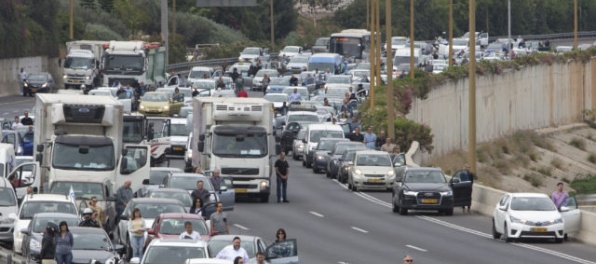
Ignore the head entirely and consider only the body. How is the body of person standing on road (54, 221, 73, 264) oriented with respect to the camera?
toward the camera

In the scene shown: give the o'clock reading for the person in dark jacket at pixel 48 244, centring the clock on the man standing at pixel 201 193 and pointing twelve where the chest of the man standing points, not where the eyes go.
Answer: The person in dark jacket is roughly at 1 o'clock from the man standing.

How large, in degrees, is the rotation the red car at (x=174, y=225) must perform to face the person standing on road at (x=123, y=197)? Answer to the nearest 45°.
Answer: approximately 180°

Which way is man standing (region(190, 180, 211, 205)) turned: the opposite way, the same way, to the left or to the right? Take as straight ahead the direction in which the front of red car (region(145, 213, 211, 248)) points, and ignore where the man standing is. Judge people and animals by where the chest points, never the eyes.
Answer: the same way

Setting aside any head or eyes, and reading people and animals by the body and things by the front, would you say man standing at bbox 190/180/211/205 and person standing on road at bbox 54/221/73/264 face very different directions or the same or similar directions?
same or similar directions

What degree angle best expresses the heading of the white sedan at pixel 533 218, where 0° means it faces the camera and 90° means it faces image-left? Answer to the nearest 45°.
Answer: approximately 0°

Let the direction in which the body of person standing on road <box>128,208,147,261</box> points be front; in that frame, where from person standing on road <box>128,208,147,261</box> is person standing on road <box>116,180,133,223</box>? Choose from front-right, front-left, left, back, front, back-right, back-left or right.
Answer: back

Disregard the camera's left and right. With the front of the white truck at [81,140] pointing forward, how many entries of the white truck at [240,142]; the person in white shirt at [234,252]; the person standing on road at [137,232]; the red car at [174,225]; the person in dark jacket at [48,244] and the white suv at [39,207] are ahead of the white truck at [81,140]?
5

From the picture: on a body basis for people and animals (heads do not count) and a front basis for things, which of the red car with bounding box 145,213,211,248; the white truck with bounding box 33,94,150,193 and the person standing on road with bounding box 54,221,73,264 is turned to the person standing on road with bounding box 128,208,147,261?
the white truck

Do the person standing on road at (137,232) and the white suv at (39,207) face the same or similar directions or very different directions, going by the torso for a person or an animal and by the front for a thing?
same or similar directions

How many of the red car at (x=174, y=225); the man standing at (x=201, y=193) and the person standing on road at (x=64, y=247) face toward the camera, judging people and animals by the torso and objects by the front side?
3

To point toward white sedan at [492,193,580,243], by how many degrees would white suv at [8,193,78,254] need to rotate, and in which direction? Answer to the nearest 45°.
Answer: approximately 90° to its left

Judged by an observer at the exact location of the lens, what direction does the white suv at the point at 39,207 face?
facing the viewer

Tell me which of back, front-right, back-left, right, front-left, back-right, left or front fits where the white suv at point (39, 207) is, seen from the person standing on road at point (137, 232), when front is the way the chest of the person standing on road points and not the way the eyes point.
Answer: back-right

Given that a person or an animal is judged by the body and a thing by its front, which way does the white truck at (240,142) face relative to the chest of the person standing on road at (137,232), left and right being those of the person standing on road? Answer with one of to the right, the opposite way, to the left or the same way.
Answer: the same way

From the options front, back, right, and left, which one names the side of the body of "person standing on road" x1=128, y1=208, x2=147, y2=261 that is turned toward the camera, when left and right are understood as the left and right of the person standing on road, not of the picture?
front

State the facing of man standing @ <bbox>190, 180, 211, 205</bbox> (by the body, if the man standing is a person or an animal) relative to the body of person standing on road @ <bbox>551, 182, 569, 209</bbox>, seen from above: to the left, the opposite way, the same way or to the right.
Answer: the same way

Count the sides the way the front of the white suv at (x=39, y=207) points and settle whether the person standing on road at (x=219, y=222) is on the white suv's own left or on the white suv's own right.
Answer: on the white suv's own left
